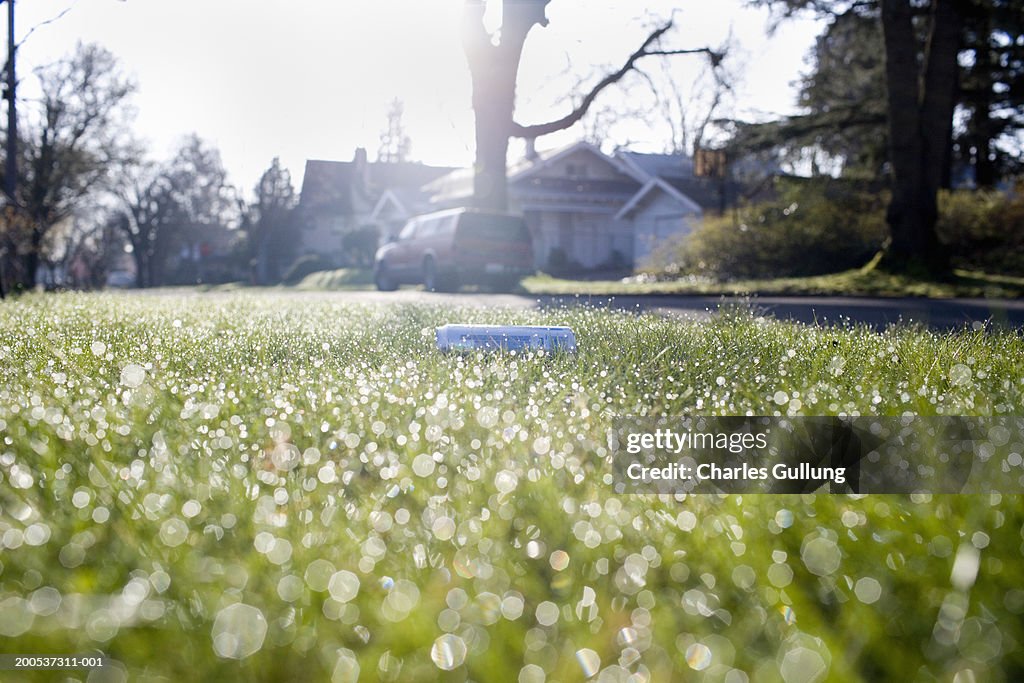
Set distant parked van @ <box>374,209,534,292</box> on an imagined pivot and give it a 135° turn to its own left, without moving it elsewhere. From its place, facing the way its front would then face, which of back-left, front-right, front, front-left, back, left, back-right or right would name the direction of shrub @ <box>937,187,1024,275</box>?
left

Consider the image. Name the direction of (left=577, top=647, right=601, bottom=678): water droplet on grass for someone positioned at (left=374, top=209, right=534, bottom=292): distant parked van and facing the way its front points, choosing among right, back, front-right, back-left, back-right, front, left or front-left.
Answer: back-left

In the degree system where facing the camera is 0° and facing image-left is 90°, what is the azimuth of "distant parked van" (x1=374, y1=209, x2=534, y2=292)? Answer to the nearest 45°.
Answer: approximately 135°

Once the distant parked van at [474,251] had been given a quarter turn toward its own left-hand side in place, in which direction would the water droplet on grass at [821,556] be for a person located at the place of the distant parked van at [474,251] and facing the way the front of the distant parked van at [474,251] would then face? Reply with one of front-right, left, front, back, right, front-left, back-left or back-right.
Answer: front-left

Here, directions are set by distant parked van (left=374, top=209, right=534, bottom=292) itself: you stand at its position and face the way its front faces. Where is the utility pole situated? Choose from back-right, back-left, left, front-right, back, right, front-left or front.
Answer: front-left

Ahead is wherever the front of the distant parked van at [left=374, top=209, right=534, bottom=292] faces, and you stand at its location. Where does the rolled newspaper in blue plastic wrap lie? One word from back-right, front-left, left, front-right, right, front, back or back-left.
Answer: back-left

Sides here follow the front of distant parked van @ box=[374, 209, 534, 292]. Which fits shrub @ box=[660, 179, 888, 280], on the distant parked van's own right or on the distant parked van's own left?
on the distant parked van's own right

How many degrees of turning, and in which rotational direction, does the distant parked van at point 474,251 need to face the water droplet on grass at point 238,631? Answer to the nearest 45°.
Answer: approximately 135° to its left

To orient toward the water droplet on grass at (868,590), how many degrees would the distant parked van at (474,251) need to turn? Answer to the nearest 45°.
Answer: approximately 135° to its left

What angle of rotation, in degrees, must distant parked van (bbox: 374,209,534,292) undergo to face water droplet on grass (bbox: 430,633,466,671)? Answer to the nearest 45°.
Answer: approximately 135° to its left

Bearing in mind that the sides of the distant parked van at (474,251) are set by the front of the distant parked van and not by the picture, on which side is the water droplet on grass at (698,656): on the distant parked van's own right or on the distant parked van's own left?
on the distant parked van's own left

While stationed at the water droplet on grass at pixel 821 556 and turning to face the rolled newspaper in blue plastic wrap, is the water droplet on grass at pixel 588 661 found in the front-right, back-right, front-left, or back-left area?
back-left
